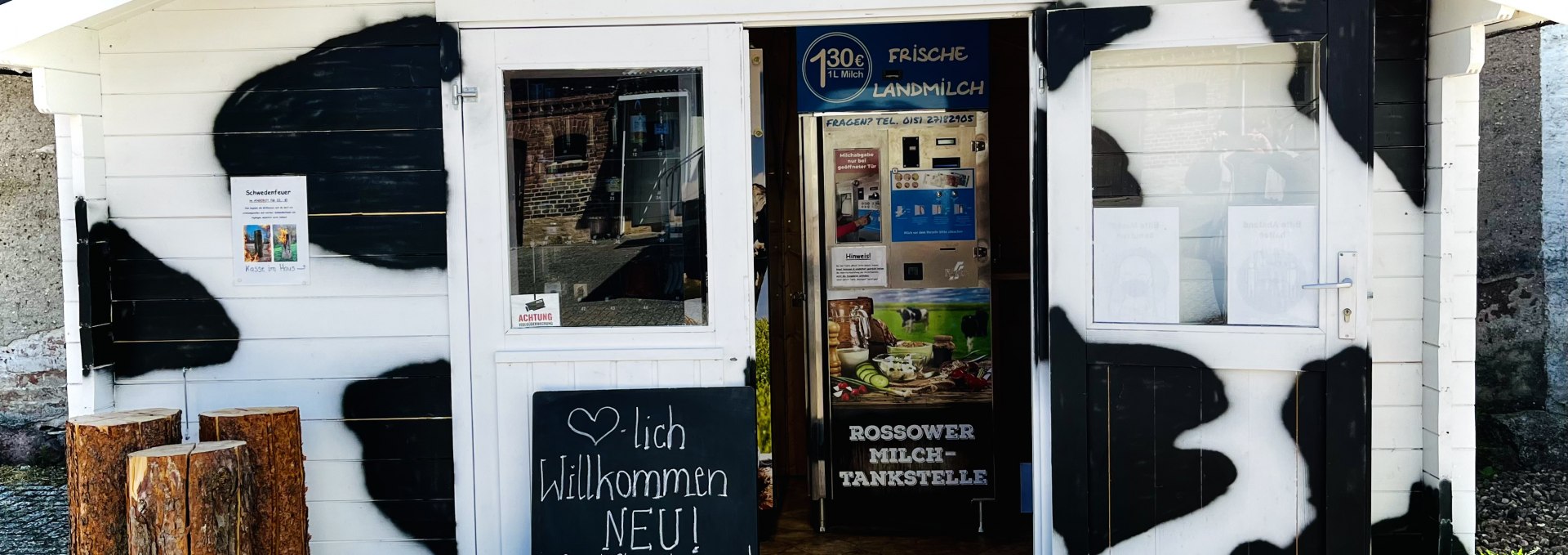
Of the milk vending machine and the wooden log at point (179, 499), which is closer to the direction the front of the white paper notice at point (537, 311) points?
the wooden log

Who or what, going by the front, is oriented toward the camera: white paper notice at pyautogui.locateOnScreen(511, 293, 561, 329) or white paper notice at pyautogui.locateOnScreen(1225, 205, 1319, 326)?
white paper notice at pyautogui.locateOnScreen(511, 293, 561, 329)

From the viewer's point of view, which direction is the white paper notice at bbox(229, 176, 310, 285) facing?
toward the camera

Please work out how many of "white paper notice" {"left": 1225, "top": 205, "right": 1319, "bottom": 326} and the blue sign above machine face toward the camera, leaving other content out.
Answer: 1

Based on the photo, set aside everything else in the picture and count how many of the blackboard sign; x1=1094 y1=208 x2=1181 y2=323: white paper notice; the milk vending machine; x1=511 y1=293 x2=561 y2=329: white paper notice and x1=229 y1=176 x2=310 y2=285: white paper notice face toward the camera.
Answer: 4

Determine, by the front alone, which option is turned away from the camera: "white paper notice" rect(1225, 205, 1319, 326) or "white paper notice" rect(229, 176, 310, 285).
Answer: "white paper notice" rect(1225, 205, 1319, 326)

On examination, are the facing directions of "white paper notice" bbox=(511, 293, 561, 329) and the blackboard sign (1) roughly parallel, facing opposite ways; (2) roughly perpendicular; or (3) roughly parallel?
roughly parallel

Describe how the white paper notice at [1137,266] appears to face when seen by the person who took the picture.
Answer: facing away from the viewer

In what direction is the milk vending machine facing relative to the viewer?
toward the camera

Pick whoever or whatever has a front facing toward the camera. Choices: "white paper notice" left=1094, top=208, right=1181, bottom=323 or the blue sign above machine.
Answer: the blue sign above machine

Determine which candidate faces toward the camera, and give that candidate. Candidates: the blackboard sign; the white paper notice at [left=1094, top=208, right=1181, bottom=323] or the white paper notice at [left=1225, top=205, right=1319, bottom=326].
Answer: the blackboard sign

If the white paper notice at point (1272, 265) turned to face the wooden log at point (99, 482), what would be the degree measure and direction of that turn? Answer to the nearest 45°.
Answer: approximately 135° to its left

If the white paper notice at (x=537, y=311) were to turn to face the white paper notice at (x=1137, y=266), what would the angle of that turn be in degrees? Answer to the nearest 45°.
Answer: approximately 90° to its left

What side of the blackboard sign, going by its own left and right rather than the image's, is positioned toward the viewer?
front

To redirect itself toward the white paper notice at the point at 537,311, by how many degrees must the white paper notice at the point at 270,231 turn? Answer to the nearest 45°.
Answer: approximately 45° to its left
